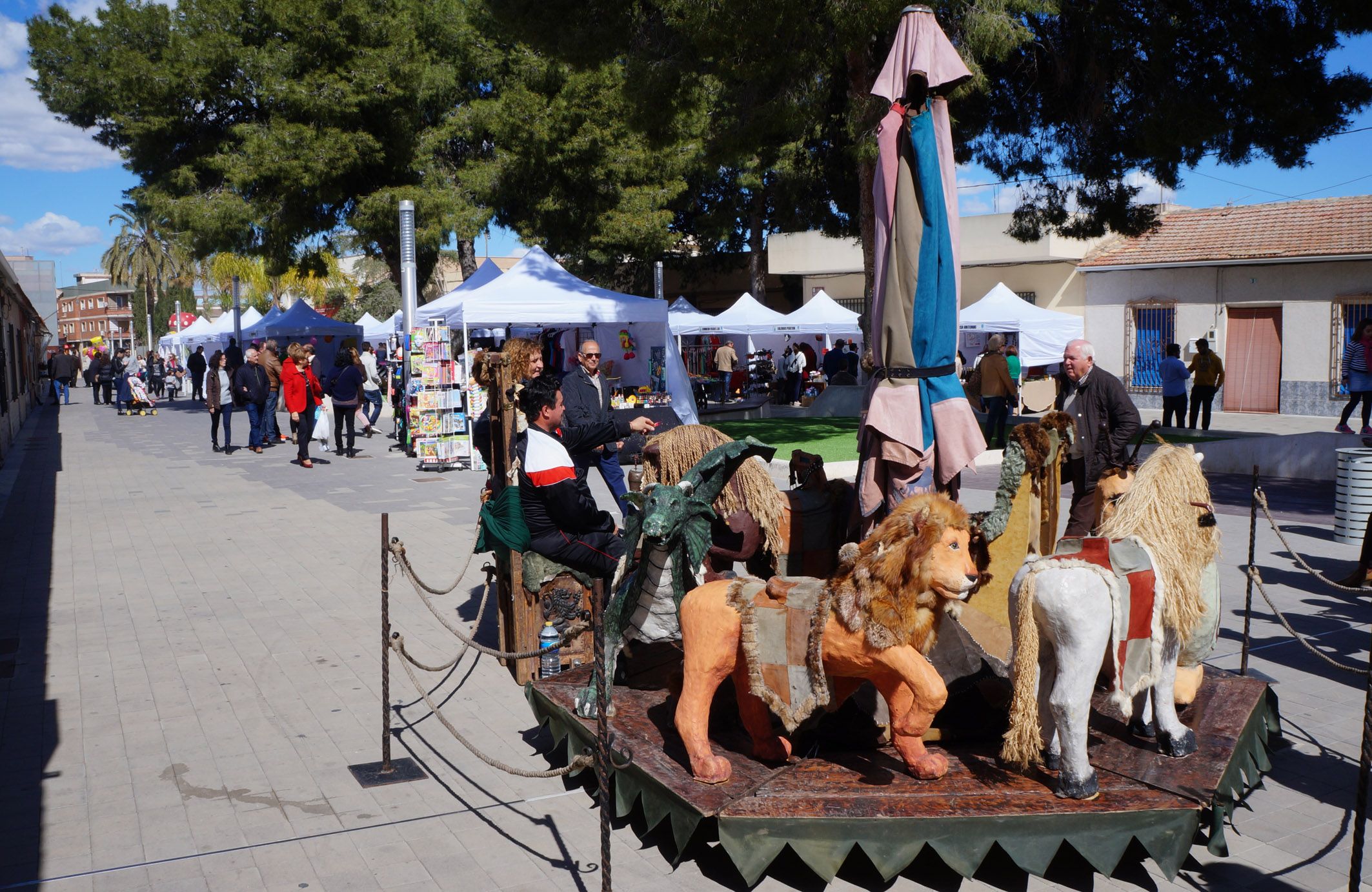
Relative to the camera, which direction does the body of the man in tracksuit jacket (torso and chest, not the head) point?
to the viewer's right

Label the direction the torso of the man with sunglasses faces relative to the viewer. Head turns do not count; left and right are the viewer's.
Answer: facing the viewer and to the right of the viewer

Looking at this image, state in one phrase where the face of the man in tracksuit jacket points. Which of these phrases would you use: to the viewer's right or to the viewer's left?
to the viewer's right

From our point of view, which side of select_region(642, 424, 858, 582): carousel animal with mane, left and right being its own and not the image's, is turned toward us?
left

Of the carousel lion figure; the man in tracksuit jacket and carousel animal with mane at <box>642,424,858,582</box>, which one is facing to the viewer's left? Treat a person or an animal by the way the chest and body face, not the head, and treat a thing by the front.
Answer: the carousel animal with mane

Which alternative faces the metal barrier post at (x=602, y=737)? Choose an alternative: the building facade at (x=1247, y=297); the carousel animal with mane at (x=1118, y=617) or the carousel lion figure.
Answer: the building facade

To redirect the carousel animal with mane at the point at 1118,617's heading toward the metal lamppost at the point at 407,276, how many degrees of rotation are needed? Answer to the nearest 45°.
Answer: approximately 90° to its left

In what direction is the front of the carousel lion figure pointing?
to the viewer's right

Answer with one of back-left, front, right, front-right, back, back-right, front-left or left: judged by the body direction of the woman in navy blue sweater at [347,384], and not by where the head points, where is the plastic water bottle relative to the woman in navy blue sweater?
back

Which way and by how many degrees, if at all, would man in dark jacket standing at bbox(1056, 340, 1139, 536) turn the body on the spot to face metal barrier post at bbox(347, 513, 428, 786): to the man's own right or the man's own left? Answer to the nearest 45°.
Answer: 0° — they already face it

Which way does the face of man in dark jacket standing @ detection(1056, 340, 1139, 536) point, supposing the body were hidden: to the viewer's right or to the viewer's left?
to the viewer's left

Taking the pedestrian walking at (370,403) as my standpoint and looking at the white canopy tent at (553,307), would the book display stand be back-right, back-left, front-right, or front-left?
front-right

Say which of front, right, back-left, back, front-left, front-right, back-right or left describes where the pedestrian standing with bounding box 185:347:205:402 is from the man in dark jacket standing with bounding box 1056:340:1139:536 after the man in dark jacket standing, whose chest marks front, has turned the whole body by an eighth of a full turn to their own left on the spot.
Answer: back-right

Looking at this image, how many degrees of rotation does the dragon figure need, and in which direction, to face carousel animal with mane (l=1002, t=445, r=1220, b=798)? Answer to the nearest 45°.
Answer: approximately 90° to its left

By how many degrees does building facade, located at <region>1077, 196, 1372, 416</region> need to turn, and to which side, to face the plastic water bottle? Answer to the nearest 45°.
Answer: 0° — it already faces it

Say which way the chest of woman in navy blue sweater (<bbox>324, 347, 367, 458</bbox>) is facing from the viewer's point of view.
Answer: away from the camera

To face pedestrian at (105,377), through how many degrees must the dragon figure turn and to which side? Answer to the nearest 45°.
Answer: approximately 135° to its right

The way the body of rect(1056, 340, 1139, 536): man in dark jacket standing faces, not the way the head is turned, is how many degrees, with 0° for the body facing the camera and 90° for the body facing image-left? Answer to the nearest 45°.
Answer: approximately 45°
